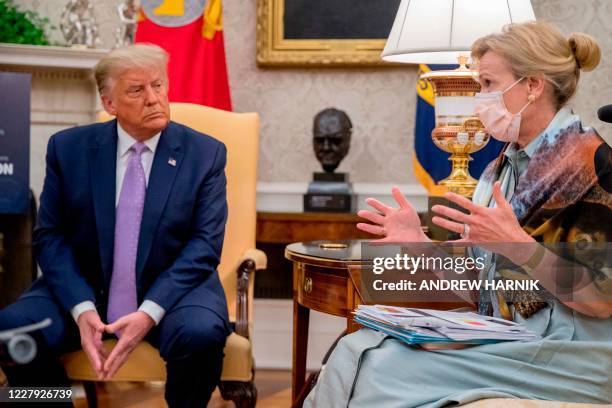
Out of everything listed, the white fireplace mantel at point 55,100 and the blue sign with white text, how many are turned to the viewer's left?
0

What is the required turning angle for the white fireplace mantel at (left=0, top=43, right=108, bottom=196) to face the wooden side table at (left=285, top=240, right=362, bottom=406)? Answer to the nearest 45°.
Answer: approximately 45° to its left

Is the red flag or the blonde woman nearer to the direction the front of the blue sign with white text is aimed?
the blonde woman

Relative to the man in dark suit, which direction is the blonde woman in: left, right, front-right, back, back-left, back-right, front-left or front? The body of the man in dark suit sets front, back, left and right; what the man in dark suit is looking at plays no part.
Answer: front-left

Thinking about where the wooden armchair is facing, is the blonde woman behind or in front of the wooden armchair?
in front

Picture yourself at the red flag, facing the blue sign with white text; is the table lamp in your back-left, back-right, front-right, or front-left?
back-left

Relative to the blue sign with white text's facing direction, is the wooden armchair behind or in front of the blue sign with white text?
in front

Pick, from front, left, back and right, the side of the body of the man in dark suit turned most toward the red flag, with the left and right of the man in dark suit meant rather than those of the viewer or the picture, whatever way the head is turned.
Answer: back

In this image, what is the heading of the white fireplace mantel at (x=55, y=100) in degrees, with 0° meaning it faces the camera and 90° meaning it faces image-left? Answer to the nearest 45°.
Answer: approximately 0°

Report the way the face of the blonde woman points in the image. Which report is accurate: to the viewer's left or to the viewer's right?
to the viewer's left

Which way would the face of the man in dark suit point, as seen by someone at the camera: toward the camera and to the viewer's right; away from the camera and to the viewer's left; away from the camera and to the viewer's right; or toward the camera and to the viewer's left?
toward the camera and to the viewer's right
